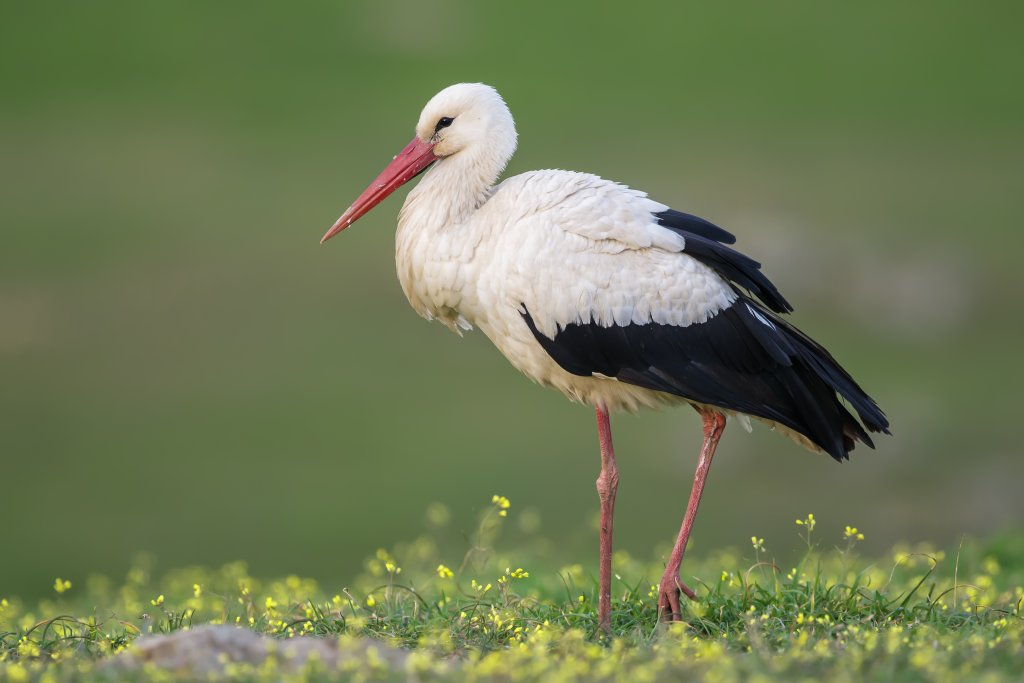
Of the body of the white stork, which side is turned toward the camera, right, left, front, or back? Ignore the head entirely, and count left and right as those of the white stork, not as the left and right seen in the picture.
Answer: left
